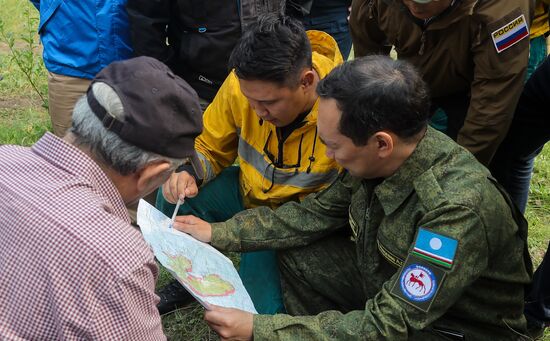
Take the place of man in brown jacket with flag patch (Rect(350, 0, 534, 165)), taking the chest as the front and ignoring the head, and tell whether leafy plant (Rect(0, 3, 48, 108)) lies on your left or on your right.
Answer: on your right

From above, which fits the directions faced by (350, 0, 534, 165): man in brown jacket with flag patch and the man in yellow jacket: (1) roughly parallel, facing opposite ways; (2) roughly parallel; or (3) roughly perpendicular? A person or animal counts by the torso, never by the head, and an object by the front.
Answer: roughly parallel

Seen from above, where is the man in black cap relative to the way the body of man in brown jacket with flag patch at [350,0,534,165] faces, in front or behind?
in front

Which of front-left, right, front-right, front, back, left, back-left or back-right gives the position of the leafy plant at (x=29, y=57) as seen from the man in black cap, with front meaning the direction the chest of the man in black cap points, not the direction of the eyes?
front-left

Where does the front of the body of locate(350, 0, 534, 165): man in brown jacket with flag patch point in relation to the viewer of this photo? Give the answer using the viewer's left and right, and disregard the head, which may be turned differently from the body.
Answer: facing the viewer and to the left of the viewer

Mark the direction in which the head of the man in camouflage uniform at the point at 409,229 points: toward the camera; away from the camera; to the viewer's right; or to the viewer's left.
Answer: to the viewer's left

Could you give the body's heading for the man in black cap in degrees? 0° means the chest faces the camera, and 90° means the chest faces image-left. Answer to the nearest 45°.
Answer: approximately 225°

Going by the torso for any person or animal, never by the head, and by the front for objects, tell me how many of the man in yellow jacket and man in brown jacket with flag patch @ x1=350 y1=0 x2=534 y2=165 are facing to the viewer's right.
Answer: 0

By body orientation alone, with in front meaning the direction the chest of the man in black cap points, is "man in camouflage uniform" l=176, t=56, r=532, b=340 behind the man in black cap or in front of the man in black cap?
in front

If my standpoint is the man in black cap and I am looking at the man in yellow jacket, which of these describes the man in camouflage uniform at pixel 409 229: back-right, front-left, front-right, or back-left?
front-right

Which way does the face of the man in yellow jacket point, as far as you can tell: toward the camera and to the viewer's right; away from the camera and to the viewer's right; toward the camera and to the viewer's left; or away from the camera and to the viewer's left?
toward the camera and to the viewer's left

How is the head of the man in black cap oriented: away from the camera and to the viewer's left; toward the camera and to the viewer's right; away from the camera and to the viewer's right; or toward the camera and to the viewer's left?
away from the camera and to the viewer's right
